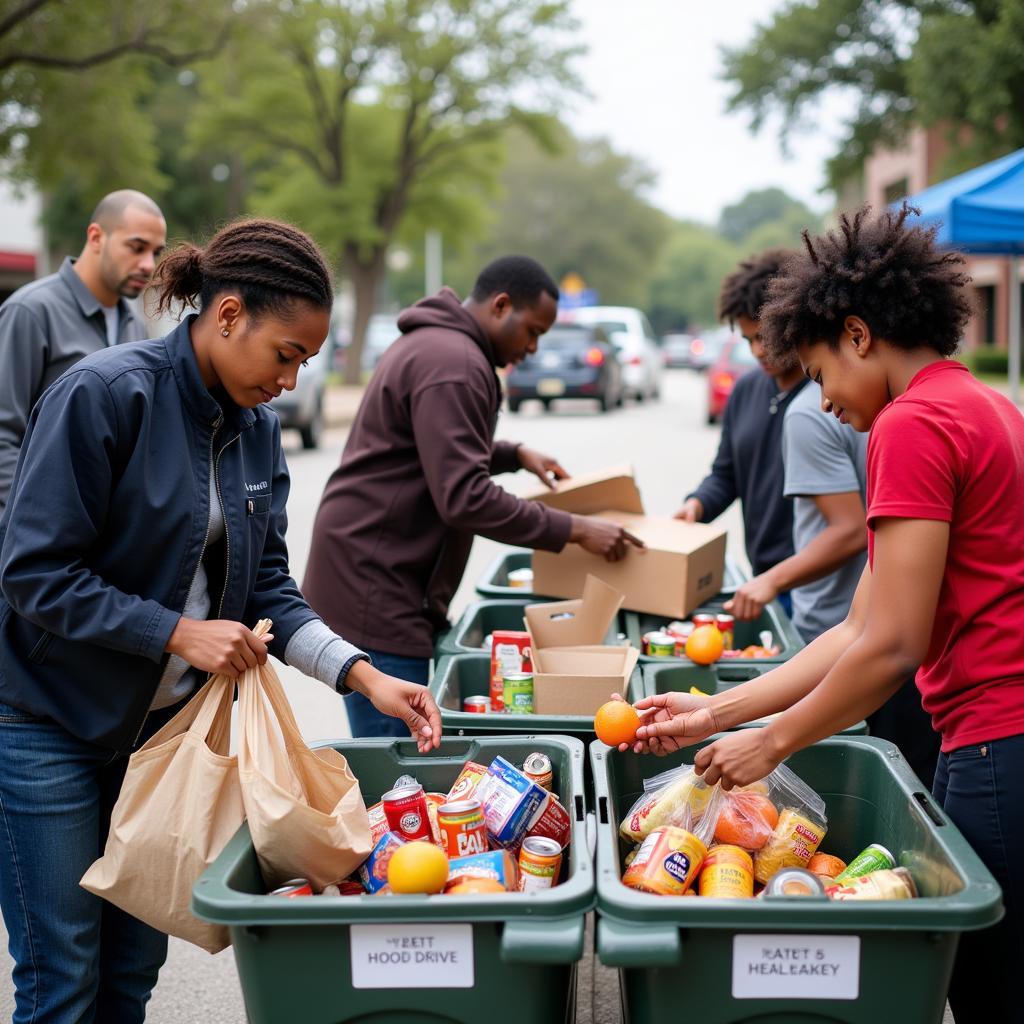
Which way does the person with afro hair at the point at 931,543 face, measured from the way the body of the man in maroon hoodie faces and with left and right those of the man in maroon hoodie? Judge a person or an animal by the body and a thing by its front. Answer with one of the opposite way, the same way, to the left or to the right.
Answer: the opposite way

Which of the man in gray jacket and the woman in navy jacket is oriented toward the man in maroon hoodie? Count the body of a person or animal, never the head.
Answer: the man in gray jacket

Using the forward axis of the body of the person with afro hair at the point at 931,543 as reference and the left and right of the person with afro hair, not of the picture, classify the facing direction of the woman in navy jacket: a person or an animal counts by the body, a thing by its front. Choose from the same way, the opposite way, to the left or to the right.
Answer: the opposite way

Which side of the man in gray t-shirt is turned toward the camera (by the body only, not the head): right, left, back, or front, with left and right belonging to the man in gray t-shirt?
left

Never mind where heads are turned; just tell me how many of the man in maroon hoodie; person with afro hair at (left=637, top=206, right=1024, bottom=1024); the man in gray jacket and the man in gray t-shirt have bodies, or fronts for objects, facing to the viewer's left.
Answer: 2

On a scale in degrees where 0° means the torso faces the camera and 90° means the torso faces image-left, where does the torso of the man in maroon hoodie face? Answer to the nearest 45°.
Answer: approximately 270°

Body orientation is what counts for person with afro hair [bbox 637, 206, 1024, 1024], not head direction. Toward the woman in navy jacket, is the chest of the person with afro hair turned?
yes

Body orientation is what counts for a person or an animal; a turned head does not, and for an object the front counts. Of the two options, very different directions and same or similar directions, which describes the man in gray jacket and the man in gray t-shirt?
very different directions
